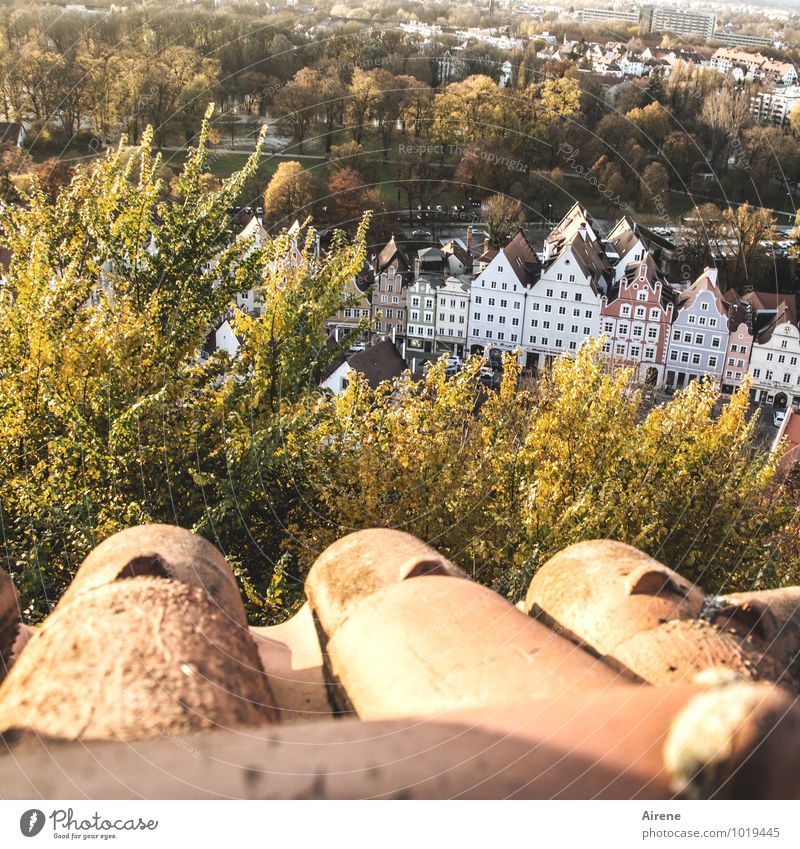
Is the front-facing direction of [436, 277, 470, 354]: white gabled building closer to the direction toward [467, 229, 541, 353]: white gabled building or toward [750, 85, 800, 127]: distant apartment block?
the white gabled building

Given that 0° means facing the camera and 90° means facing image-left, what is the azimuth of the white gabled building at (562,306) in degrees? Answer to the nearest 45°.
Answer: approximately 0°

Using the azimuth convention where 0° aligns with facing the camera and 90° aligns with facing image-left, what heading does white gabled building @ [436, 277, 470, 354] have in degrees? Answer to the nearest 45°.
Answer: approximately 0°

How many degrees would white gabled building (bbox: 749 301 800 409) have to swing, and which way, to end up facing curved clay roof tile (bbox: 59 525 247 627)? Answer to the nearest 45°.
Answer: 0° — it already faces it

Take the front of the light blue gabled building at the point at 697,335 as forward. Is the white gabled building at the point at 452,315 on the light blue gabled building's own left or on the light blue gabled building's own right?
on the light blue gabled building's own right

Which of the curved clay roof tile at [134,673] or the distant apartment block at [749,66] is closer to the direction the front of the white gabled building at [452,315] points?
the curved clay roof tile

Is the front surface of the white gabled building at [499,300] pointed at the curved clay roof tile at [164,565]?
yes
